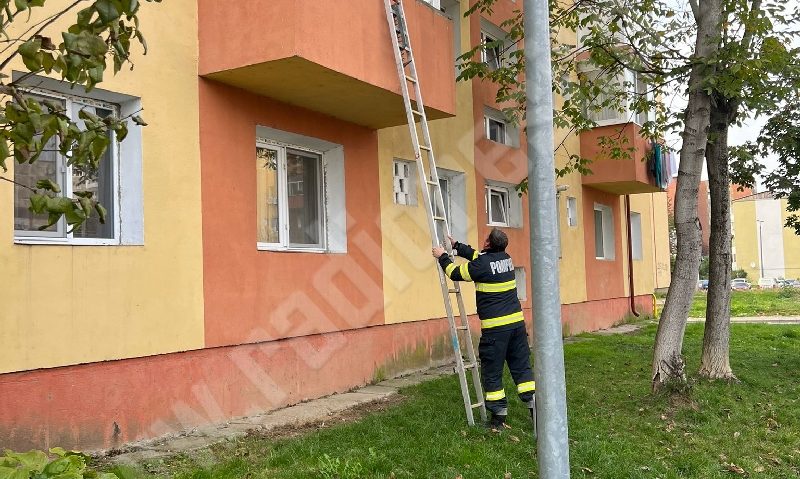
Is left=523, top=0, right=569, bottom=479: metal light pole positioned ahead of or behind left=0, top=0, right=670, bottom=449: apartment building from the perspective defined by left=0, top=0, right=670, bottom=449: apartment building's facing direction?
ahead

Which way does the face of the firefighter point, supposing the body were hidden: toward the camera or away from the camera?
away from the camera

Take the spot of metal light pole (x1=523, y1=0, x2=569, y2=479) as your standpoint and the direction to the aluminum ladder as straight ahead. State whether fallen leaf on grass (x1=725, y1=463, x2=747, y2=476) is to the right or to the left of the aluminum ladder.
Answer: right

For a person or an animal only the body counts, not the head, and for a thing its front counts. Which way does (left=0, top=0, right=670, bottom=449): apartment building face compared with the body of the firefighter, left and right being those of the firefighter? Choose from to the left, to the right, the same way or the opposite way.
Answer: the opposite way

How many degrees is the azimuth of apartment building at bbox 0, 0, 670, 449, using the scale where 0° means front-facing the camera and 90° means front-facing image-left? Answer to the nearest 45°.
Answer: approximately 315°

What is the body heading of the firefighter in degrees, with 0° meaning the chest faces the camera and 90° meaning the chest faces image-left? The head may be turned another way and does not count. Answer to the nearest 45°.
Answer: approximately 135°
